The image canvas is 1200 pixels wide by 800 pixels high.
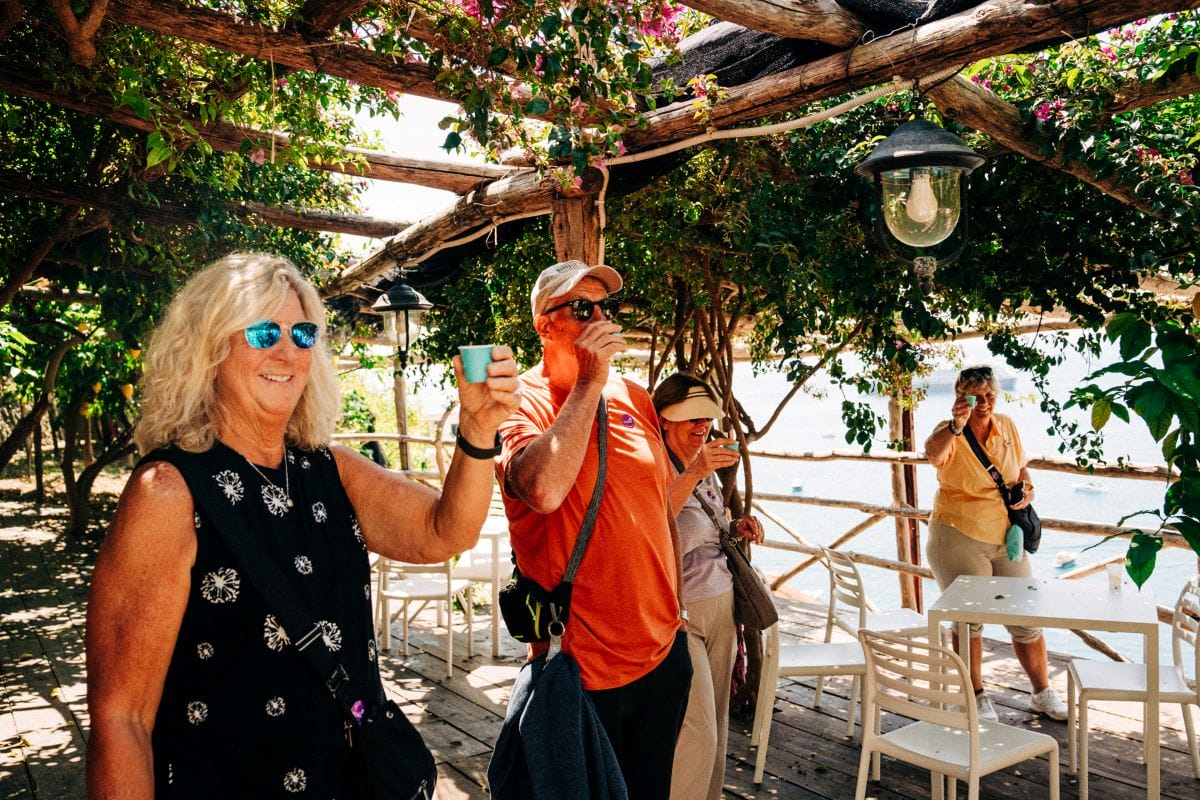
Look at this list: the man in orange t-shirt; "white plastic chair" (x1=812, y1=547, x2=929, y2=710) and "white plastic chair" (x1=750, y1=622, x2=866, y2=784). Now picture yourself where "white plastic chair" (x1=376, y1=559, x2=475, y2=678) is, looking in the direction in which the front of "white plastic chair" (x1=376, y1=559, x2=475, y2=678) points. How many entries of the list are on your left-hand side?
0

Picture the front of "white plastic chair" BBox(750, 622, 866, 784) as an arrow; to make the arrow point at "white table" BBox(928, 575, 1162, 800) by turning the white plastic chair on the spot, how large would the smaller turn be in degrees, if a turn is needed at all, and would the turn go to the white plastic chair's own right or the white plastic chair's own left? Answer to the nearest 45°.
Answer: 0° — it already faces it

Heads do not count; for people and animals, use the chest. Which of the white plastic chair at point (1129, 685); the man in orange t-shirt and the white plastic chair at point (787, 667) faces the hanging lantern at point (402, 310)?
the white plastic chair at point (1129, 685)

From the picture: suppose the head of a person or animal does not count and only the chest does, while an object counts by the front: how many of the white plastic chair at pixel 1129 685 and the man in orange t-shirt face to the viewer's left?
1

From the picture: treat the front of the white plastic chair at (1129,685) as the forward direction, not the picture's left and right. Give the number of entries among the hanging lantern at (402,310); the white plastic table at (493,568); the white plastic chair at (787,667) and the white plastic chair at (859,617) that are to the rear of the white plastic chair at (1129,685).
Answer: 0

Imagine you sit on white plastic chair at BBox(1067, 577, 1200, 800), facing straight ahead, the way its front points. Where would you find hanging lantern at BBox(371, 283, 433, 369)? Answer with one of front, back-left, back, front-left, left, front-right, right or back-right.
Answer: front

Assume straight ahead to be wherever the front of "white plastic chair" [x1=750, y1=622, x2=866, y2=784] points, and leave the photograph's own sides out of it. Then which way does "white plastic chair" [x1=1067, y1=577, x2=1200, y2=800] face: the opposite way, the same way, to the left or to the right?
the opposite way

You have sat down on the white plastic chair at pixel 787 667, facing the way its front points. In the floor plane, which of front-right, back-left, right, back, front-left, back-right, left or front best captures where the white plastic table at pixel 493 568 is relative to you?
back-left

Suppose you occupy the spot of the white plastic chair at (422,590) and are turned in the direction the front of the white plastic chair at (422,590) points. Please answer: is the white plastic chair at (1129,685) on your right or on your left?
on your right

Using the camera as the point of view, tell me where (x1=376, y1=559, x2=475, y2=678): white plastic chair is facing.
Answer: facing away from the viewer and to the right of the viewer

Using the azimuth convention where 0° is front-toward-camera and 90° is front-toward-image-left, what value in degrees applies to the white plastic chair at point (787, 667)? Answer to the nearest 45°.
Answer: approximately 270°

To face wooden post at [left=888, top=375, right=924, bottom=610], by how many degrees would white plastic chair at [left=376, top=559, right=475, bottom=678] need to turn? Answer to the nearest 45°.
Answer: approximately 45° to its right

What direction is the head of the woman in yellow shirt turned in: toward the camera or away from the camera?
toward the camera

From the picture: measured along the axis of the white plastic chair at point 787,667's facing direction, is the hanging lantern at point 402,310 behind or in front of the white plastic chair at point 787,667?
behind

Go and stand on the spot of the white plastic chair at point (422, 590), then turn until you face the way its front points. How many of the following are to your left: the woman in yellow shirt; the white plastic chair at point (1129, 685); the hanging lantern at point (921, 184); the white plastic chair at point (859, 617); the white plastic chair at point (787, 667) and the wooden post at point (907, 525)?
0

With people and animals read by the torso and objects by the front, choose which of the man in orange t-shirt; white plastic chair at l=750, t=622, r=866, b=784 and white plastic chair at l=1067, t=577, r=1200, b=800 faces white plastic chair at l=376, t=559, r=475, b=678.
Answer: white plastic chair at l=1067, t=577, r=1200, b=800
